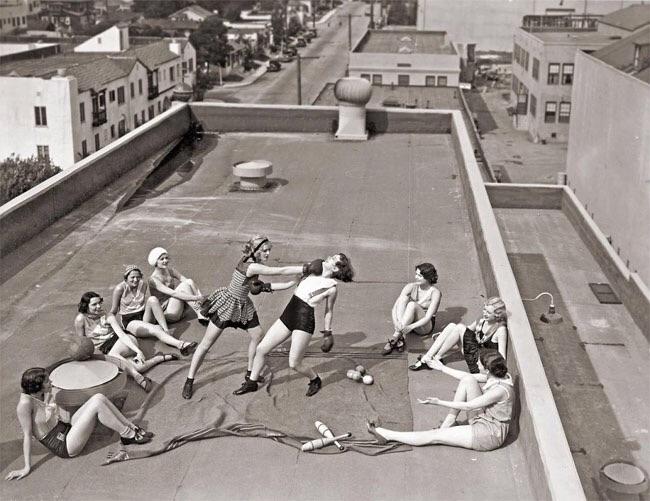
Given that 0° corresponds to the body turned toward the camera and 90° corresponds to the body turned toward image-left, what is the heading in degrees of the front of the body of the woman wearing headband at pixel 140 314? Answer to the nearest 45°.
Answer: approximately 315°

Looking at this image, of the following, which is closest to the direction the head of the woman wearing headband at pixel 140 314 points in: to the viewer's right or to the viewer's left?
to the viewer's right

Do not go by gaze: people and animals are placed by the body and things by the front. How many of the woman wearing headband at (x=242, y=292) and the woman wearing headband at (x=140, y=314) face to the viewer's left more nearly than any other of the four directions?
0

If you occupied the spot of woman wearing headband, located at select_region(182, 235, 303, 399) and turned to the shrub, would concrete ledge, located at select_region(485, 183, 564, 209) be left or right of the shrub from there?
right

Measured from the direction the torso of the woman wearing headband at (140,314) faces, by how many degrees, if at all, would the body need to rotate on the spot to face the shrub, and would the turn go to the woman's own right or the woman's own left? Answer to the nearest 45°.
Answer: approximately 135° to the woman's own left

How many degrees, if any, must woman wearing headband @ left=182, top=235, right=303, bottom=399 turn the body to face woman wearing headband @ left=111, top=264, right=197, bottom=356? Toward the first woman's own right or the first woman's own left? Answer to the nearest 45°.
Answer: approximately 135° to the first woman's own left

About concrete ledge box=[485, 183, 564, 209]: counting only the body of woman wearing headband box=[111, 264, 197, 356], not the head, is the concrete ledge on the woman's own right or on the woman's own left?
on the woman's own left

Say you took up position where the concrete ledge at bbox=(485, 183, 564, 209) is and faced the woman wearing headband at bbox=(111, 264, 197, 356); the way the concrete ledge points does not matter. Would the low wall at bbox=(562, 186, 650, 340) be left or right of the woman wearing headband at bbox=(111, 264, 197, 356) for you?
left

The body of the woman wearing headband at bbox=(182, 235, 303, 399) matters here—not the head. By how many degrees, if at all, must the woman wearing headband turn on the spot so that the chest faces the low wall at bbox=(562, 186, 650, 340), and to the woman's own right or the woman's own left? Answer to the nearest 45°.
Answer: approximately 45° to the woman's own left

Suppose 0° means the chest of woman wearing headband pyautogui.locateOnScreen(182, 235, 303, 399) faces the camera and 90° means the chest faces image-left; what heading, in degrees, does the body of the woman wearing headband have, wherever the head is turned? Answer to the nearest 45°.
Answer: approximately 270°

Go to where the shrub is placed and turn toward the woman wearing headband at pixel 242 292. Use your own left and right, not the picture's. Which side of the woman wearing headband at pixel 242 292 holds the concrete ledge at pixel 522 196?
left
